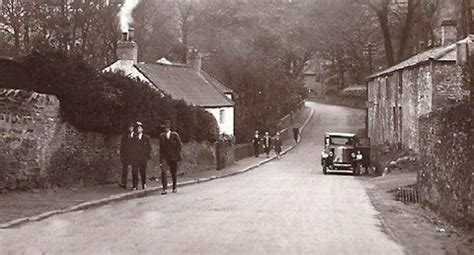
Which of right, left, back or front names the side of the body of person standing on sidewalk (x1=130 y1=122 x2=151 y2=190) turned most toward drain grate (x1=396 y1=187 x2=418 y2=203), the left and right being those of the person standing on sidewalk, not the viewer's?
left

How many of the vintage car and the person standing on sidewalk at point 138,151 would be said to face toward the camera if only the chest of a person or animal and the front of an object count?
2

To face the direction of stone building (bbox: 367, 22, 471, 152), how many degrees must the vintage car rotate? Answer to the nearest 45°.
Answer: approximately 135° to its left

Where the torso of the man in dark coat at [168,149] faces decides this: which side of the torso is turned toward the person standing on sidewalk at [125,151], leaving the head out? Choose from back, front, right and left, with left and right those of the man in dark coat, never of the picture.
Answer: right

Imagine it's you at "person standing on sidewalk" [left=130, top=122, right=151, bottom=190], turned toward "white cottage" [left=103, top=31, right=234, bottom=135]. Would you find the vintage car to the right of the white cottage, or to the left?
right

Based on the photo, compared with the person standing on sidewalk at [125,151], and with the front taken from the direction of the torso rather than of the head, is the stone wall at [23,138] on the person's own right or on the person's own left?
on the person's own right

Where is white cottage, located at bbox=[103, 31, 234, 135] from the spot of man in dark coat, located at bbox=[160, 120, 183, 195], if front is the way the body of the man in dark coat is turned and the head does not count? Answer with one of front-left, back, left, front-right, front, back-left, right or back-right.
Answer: back

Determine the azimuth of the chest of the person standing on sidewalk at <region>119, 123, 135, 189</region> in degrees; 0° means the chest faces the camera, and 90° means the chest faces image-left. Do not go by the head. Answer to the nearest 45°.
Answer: approximately 315°

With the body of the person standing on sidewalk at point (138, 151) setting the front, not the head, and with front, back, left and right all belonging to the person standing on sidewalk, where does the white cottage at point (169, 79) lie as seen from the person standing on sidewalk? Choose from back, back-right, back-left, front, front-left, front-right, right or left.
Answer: back

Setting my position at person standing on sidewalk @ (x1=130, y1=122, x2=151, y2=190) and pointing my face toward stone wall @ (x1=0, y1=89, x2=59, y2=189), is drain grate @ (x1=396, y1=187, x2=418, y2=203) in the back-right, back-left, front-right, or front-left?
back-left

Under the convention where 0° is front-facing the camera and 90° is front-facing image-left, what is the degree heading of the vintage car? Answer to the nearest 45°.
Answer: approximately 0°
